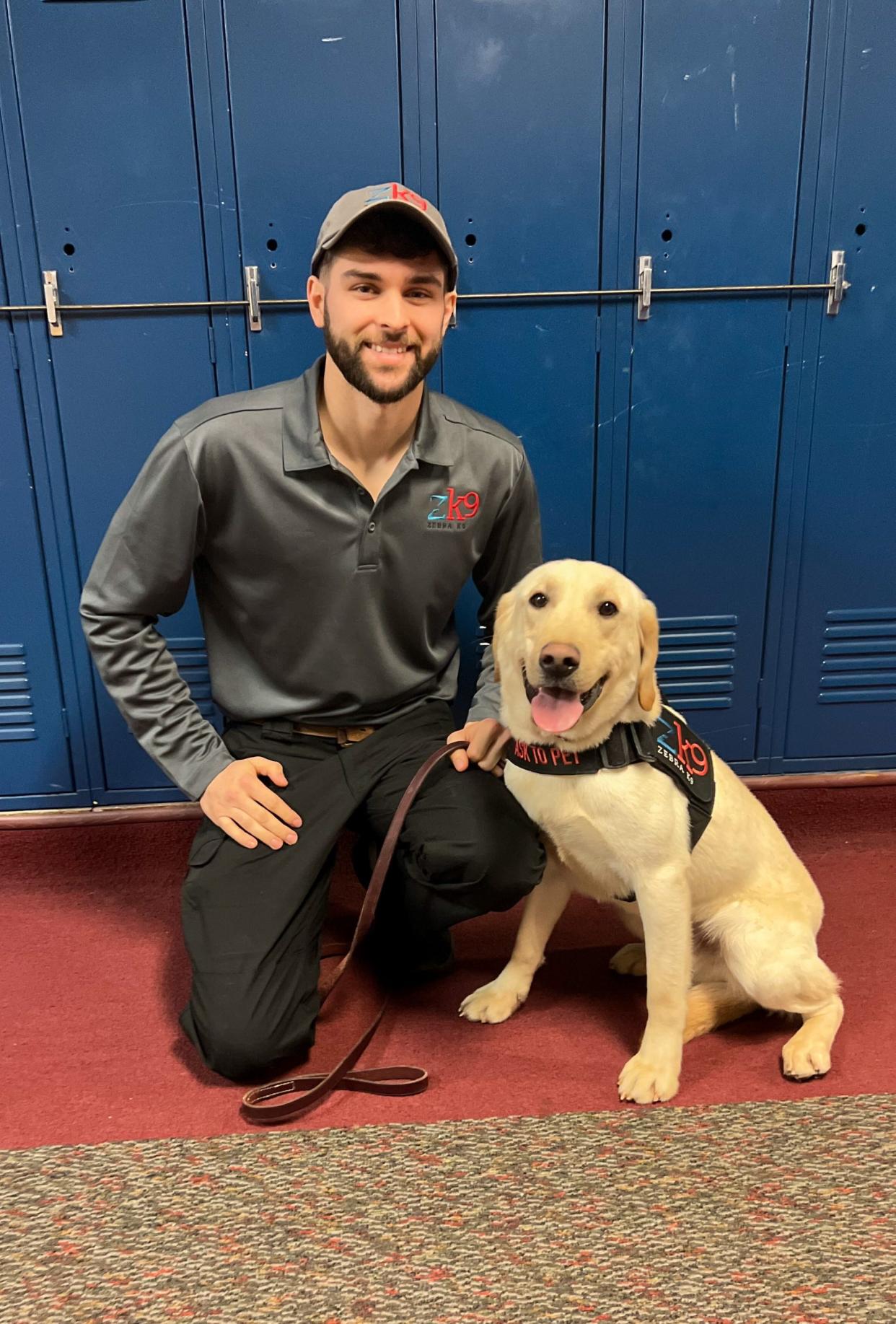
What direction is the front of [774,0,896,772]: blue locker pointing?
toward the camera

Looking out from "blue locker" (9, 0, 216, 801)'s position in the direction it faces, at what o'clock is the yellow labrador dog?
The yellow labrador dog is roughly at 11 o'clock from the blue locker.

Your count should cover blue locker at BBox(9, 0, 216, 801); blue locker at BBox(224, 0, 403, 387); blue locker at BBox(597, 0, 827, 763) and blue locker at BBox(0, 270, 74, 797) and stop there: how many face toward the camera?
4

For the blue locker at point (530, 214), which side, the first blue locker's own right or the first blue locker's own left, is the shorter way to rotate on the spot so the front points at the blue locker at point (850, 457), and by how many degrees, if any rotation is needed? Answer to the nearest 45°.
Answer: approximately 90° to the first blue locker's own left

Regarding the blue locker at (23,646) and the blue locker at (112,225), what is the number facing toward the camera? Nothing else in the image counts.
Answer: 2

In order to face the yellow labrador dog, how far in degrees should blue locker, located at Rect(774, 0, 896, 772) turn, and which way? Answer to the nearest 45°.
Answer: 0° — it already faces it

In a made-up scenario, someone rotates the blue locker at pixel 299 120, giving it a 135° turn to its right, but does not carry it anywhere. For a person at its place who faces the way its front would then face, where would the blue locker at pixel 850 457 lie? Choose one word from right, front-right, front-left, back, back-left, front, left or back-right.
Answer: back-right

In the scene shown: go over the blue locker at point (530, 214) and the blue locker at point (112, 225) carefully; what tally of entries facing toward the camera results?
2

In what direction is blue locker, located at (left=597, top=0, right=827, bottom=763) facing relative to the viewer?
toward the camera

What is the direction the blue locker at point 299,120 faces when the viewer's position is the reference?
facing the viewer

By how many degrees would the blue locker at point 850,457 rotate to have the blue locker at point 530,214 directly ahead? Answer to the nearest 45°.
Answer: approximately 90° to its right
